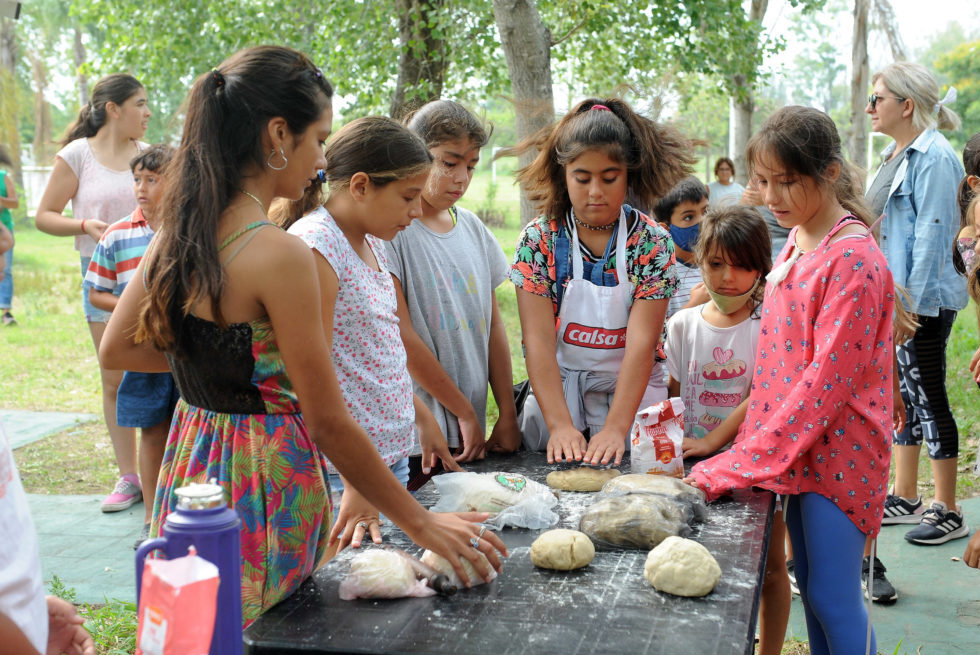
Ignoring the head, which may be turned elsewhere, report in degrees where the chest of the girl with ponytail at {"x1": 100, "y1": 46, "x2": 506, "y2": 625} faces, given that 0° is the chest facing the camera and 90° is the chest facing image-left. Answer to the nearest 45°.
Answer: approximately 225°

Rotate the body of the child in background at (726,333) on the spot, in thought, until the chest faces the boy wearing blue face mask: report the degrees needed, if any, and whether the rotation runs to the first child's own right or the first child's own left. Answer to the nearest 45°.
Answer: approximately 180°

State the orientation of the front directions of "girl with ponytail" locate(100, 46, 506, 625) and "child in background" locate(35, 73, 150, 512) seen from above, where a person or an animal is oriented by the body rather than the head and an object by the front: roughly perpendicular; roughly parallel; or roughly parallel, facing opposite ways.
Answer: roughly perpendicular

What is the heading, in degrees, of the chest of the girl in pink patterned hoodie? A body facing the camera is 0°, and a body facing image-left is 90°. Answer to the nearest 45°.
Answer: approximately 45°

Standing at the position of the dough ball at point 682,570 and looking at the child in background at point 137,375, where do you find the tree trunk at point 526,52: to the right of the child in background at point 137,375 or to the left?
right

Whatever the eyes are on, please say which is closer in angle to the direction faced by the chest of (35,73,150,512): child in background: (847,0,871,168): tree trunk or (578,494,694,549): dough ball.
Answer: the dough ball

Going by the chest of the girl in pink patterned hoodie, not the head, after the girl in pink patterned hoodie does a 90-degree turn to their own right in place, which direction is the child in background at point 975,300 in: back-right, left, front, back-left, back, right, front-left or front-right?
right

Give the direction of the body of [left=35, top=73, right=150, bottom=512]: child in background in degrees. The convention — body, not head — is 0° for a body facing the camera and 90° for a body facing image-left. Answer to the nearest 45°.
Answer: approximately 315°

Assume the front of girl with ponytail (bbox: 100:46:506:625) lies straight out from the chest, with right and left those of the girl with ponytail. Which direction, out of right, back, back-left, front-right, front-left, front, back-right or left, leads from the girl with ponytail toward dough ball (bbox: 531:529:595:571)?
front-right

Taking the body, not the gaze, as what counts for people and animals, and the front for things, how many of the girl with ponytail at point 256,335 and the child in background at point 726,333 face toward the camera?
1

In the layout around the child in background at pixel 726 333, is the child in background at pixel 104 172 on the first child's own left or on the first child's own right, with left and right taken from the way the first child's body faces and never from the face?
on the first child's own right

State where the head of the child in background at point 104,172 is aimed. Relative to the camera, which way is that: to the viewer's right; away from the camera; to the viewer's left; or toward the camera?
to the viewer's right

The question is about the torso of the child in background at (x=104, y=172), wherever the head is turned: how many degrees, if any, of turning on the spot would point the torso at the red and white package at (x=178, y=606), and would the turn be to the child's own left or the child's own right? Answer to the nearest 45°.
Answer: approximately 45° to the child's own right

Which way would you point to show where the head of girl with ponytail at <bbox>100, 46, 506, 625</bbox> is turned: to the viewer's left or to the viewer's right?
to the viewer's right
